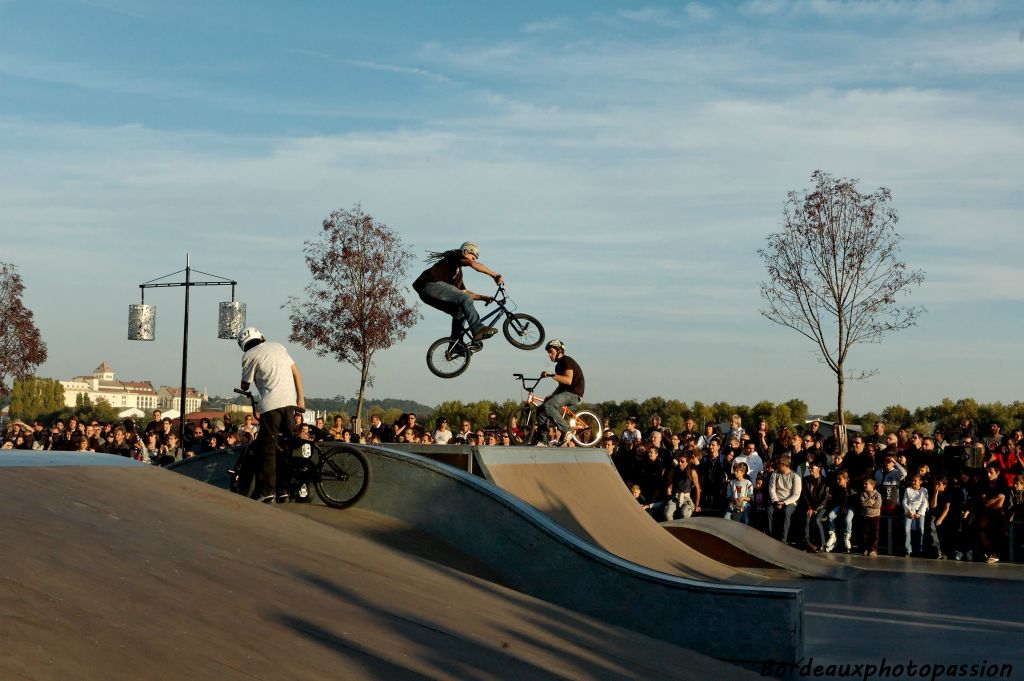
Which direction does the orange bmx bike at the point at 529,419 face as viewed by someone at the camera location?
facing to the left of the viewer

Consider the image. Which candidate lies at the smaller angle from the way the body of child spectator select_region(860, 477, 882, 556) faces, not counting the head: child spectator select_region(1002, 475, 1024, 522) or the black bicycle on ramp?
the black bicycle on ramp

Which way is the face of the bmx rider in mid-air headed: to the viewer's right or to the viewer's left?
to the viewer's right
